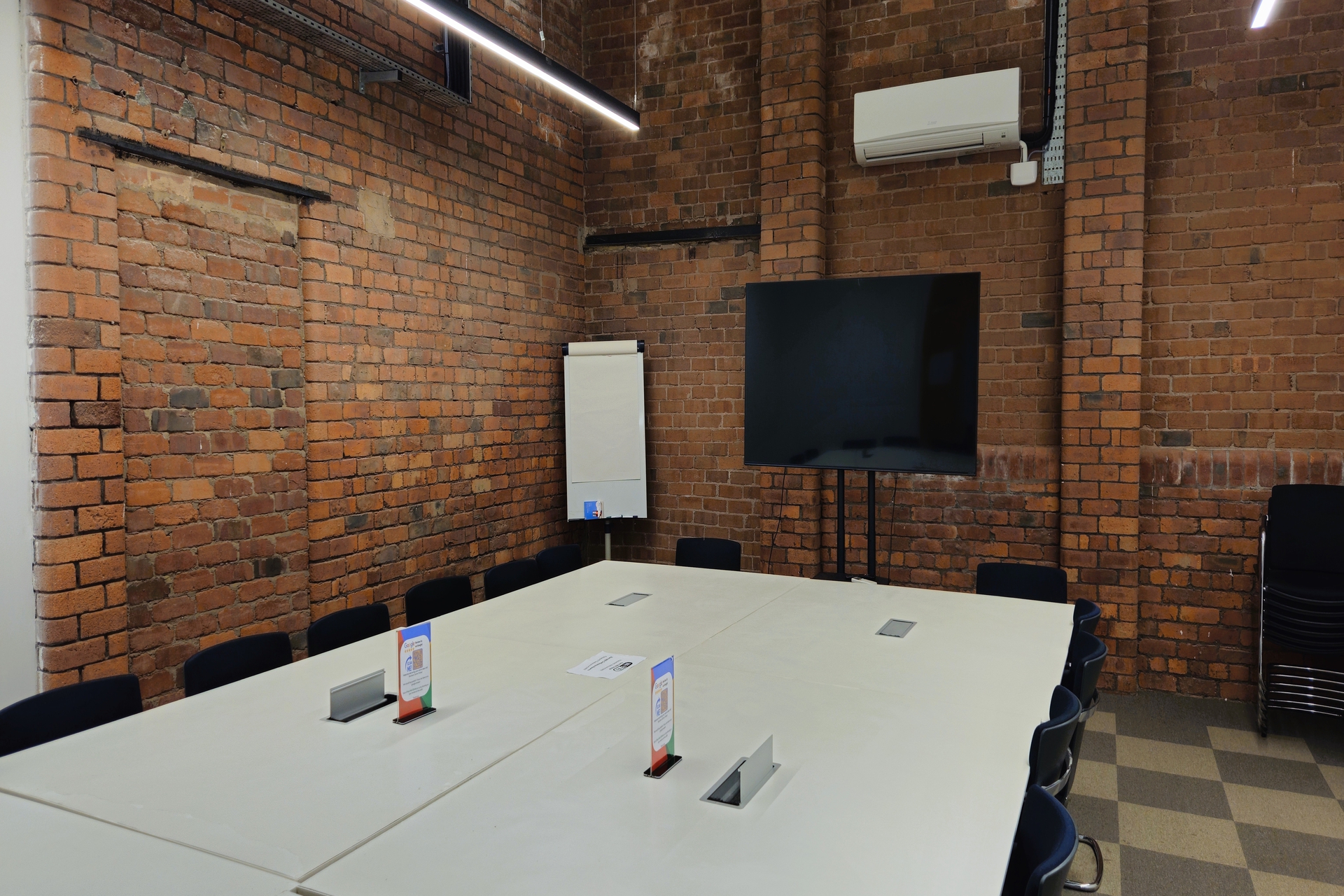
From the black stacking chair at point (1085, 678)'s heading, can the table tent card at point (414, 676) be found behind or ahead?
ahead

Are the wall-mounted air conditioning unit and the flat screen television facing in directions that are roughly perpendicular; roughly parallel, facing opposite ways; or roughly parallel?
roughly parallel

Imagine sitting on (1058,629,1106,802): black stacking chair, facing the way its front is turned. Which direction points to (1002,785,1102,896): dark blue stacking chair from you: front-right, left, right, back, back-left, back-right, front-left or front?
left

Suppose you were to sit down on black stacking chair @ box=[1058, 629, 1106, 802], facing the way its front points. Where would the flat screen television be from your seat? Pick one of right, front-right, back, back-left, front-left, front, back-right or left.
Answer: front-right

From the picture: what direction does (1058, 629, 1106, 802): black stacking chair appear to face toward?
to the viewer's left

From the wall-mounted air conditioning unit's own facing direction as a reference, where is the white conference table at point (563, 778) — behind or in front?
in front

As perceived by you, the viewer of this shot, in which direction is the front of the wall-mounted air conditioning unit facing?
facing the viewer and to the left of the viewer

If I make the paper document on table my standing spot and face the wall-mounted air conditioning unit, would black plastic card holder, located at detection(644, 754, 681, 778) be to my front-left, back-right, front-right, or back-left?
back-right

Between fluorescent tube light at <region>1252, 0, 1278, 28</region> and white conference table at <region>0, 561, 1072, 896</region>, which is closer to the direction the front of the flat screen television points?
the white conference table

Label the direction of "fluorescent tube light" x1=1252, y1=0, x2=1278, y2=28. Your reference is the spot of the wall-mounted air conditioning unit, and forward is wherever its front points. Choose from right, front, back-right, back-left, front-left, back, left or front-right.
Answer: left

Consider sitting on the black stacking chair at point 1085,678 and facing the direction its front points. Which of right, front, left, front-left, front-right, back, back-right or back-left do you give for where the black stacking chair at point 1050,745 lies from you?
left

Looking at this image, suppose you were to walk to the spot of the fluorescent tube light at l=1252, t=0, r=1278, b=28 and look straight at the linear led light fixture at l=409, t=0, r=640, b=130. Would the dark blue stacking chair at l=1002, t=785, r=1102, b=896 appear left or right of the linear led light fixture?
left

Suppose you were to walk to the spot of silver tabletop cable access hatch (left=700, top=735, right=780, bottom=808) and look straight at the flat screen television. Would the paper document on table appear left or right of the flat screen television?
left

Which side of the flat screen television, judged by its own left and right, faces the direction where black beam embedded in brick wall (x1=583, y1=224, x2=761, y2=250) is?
right
